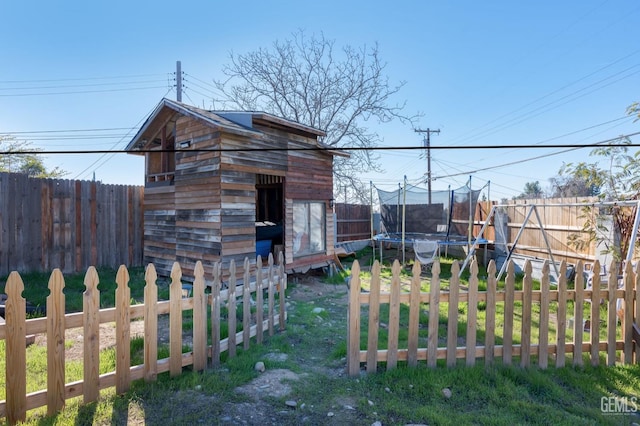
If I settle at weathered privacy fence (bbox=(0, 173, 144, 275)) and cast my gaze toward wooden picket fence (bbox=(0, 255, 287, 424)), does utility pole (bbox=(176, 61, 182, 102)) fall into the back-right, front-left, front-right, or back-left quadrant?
back-left

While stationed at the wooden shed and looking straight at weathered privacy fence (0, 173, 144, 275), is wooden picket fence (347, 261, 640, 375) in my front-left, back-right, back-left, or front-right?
back-left

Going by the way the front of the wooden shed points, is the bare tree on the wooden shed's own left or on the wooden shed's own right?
on the wooden shed's own left

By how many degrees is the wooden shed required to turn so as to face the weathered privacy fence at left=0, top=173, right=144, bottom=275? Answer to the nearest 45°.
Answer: approximately 135° to its right

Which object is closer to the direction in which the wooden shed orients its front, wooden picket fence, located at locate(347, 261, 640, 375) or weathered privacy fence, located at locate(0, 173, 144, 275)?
the wooden picket fence

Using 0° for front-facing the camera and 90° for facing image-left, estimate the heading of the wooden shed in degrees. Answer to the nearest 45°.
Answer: approximately 315°

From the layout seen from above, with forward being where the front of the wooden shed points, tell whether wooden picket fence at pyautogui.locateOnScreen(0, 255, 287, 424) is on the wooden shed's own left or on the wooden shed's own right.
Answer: on the wooden shed's own right
